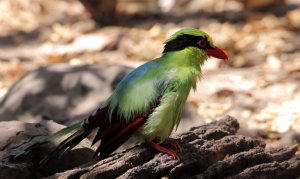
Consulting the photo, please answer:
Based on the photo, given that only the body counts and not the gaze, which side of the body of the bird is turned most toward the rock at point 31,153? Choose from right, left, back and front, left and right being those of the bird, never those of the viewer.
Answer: back

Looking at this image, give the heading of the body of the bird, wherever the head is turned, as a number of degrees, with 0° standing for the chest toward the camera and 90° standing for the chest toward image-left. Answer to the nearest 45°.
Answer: approximately 270°

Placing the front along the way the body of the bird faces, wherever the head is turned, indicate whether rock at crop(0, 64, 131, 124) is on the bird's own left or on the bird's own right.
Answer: on the bird's own left
